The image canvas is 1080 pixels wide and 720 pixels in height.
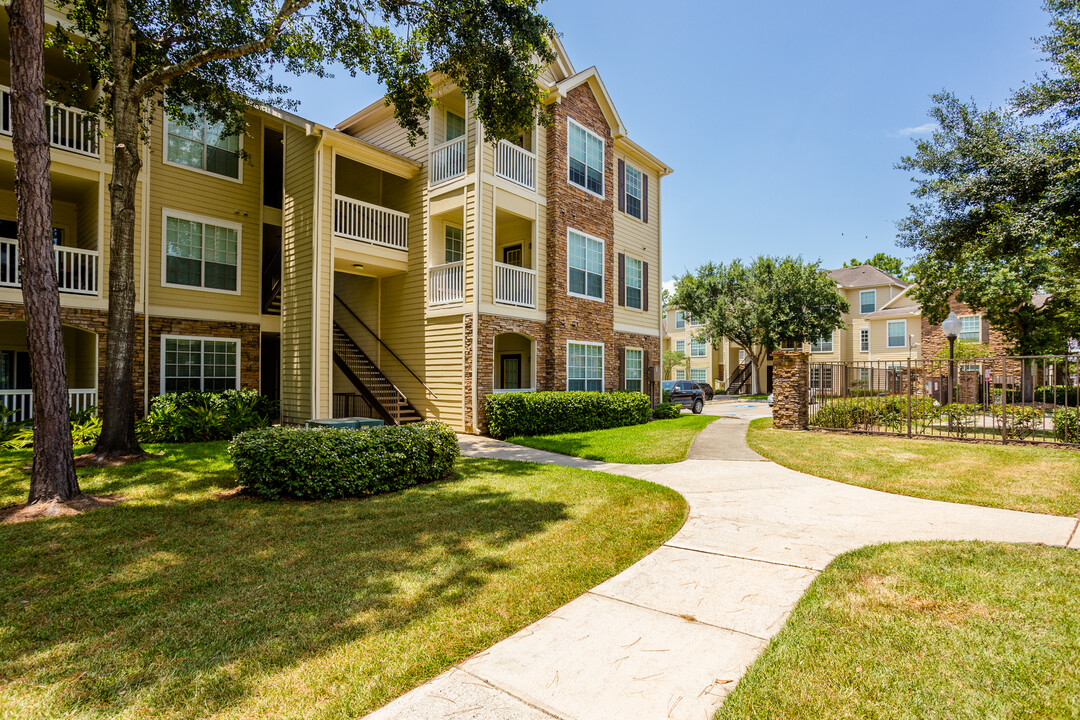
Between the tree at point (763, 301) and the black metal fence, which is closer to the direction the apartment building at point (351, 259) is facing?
the black metal fence

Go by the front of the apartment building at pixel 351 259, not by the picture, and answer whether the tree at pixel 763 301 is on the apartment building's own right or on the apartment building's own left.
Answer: on the apartment building's own left

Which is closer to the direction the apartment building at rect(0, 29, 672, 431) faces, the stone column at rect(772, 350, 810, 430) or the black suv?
the stone column

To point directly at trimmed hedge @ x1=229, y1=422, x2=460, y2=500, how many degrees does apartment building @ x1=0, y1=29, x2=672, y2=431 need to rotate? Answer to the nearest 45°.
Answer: approximately 45° to its right

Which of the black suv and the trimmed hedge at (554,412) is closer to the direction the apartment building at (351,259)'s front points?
the trimmed hedge

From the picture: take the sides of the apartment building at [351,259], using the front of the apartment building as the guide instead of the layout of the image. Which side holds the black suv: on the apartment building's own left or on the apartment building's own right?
on the apartment building's own left

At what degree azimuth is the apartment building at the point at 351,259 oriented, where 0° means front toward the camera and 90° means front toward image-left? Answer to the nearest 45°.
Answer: approximately 315°
